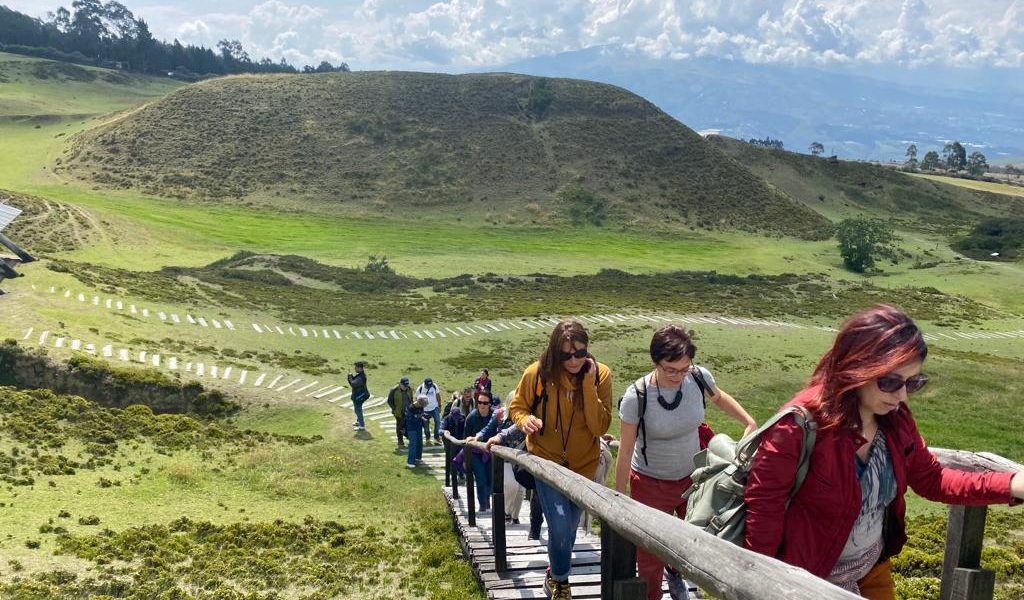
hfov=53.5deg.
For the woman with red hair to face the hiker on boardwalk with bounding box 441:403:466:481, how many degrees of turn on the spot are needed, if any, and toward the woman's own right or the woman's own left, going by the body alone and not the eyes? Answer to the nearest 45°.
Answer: approximately 180°

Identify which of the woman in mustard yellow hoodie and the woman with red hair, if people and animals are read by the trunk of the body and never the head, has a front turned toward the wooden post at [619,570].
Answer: the woman in mustard yellow hoodie

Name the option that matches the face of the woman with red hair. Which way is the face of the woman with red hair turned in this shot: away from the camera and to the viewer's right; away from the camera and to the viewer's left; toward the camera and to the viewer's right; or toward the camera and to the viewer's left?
toward the camera and to the viewer's right

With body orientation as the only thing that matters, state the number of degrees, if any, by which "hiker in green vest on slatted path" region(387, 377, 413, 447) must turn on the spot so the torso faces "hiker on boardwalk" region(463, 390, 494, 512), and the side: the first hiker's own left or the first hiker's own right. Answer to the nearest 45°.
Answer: approximately 45° to the first hiker's own right

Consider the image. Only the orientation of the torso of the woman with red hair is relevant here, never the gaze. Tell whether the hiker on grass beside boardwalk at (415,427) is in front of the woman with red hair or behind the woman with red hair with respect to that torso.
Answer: behind

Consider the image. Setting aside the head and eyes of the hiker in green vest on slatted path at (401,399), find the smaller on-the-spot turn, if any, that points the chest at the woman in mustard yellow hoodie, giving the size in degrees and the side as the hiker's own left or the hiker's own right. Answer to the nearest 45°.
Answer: approximately 45° to the hiker's own right

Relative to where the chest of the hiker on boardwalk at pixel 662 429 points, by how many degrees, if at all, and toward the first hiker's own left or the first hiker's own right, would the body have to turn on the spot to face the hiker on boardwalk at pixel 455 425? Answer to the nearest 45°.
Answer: approximately 135° to the first hiker's own right

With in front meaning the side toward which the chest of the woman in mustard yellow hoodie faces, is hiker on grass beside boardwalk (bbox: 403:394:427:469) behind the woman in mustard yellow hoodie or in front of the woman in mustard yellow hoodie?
behind

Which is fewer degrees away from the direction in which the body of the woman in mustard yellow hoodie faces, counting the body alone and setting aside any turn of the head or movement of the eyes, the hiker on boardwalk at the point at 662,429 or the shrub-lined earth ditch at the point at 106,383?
the hiker on boardwalk

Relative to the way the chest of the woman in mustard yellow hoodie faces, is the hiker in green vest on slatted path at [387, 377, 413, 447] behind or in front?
behind

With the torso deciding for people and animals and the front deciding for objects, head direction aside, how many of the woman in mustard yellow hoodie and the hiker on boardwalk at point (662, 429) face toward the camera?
2
